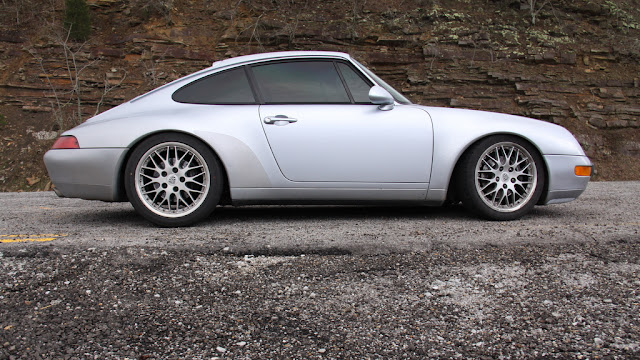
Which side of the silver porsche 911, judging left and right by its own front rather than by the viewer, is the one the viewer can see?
right

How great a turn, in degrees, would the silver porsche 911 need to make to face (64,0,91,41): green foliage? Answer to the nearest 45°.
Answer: approximately 135° to its left
